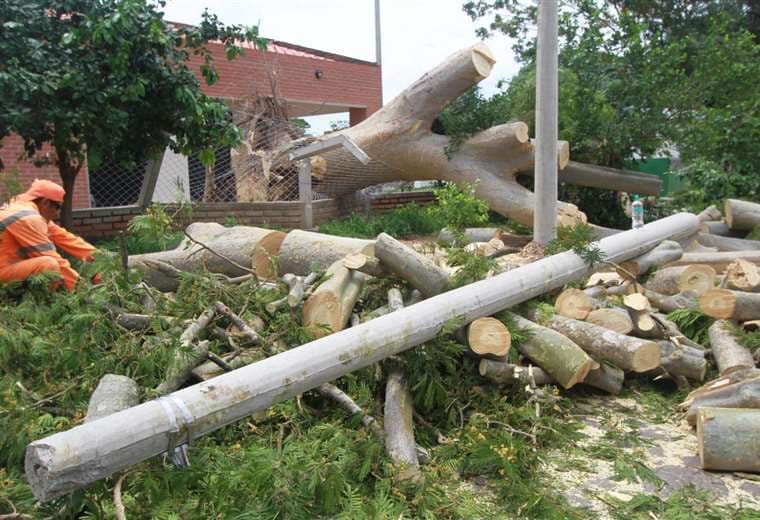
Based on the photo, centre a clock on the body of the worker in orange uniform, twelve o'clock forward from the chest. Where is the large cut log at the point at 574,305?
The large cut log is roughly at 1 o'clock from the worker in orange uniform.

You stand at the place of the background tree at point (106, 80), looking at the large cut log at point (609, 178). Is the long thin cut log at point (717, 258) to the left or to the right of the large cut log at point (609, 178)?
right

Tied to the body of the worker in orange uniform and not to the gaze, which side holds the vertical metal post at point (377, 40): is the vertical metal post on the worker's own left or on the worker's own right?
on the worker's own left

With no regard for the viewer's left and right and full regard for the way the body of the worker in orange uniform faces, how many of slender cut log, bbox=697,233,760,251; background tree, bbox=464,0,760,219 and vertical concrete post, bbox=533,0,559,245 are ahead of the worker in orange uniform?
3

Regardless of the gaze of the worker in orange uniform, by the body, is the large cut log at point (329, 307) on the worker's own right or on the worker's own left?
on the worker's own right

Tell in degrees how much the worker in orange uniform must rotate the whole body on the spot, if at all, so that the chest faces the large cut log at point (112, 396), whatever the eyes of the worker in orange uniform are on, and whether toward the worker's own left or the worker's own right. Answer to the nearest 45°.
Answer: approximately 90° to the worker's own right

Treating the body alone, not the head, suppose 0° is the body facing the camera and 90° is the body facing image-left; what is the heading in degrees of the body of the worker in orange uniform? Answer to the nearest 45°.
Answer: approximately 270°

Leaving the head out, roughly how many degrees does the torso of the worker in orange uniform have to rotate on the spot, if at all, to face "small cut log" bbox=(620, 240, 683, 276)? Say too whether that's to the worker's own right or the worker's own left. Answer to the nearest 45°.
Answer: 0° — they already face it

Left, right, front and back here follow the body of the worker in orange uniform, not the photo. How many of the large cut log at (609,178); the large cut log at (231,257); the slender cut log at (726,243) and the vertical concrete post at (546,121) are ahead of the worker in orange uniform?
4

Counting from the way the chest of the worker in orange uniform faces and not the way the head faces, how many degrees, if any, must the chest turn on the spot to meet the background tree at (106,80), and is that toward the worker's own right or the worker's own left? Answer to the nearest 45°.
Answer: approximately 45° to the worker's own left

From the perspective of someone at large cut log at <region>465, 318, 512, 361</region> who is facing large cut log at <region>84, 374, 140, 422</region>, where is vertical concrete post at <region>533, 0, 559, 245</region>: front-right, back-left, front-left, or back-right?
back-right

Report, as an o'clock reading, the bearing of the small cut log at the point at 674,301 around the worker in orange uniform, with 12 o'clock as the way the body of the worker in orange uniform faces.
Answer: The small cut log is roughly at 1 o'clock from the worker in orange uniform.

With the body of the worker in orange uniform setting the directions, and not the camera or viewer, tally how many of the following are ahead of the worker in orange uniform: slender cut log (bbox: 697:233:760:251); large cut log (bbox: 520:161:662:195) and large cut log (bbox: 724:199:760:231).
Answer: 3
